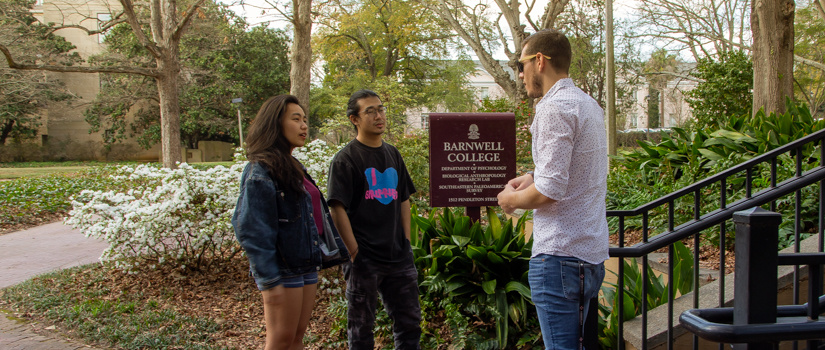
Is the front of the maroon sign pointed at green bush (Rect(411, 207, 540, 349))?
yes

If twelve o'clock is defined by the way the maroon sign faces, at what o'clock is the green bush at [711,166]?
The green bush is roughly at 8 o'clock from the maroon sign.

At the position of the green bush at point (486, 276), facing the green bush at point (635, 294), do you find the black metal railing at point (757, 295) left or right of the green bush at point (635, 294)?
right

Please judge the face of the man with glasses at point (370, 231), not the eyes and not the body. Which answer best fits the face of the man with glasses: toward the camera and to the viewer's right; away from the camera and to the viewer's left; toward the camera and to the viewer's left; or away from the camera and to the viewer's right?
toward the camera and to the viewer's right

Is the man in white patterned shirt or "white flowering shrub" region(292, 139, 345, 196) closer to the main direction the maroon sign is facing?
the man in white patterned shirt

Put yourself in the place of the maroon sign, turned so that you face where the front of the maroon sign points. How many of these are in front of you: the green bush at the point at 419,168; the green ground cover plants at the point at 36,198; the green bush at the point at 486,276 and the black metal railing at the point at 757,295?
2

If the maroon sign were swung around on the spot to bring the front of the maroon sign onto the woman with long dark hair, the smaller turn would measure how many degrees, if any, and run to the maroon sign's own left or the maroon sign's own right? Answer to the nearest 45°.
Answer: approximately 45° to the maroon sign's own right

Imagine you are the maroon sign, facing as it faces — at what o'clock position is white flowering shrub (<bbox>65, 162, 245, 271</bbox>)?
The white flowering shrub is roughly at 3 o'clock from the maroon sign.

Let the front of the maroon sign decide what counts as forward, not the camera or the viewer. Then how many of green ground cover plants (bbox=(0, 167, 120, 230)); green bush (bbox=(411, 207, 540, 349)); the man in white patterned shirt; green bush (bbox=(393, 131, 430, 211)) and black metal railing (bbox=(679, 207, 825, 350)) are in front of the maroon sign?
3

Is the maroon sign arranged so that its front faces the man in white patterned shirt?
yes

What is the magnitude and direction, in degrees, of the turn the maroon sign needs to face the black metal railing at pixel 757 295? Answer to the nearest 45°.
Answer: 0° — it already faces it

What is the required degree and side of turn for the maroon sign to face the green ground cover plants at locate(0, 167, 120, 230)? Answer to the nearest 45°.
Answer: approximately 135° to its right

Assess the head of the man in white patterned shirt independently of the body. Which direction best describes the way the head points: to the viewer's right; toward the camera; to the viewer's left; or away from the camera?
to the viewer's left

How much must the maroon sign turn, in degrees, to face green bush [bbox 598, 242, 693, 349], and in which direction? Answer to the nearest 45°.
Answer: approximately 45° to its left

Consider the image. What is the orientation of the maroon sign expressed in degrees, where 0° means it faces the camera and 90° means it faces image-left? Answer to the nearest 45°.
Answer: approximately 0°
